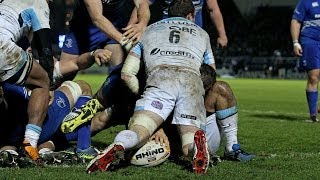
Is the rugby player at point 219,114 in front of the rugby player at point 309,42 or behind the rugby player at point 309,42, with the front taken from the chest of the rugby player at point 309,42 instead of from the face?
in front

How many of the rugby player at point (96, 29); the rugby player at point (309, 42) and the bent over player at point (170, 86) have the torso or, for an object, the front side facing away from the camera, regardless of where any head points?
1

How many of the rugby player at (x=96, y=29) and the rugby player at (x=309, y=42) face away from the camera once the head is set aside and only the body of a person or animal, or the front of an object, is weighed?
0

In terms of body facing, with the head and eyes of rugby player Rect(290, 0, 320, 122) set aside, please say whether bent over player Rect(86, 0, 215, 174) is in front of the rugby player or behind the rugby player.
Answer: in front

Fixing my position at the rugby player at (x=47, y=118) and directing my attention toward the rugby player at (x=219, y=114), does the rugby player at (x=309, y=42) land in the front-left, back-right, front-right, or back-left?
front-left

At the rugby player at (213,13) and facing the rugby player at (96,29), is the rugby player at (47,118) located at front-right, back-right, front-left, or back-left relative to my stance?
front-left

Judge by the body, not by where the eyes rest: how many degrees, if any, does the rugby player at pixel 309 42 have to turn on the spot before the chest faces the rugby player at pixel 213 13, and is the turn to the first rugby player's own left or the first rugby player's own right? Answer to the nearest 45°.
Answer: approximately 45° to the first rugby player's own right

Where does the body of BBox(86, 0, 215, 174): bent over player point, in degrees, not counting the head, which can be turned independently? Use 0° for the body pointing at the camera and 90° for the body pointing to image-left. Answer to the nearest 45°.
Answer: approximately 180°

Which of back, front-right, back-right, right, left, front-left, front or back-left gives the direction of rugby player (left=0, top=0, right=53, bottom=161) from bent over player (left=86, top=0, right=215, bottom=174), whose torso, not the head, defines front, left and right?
left

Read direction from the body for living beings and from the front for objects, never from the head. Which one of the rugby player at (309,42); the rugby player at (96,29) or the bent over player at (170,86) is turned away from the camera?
the bent over player

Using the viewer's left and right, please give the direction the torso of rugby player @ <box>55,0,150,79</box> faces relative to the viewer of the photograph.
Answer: facing the viewer and to the right of the viewer
